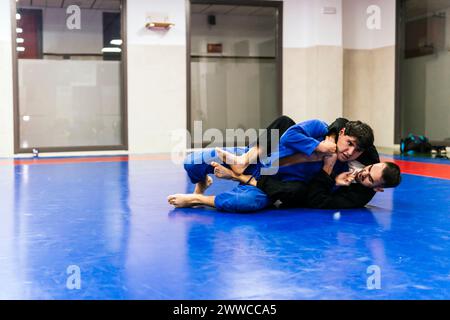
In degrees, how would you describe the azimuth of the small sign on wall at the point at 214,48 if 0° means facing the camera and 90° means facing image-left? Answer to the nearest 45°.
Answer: approximately 0°
